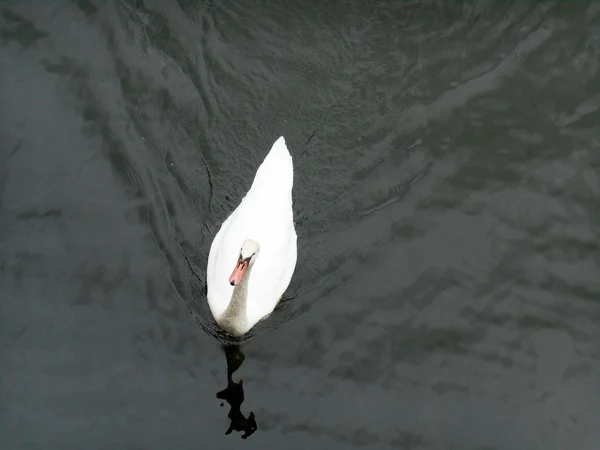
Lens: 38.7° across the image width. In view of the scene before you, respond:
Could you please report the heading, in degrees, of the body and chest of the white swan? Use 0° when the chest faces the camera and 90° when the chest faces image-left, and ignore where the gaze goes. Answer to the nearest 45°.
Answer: approximately 0°
